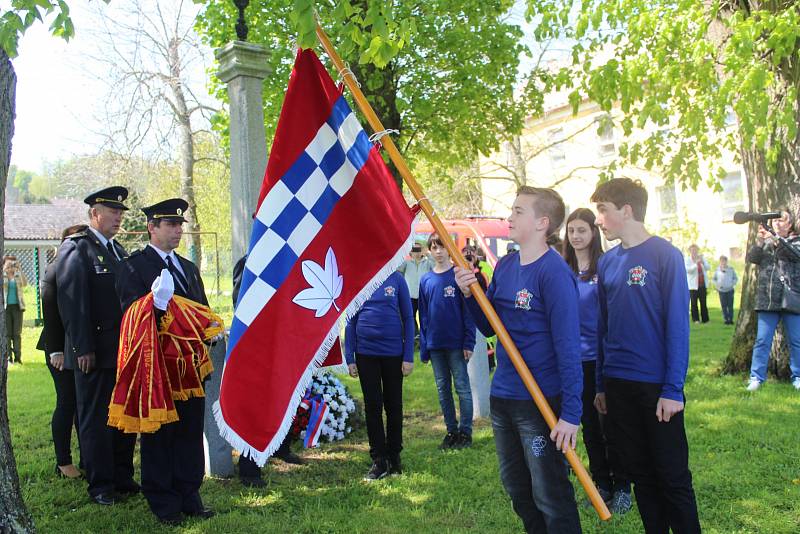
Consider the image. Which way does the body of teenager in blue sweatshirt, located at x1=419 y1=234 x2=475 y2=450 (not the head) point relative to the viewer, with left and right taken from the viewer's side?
facing the viewer

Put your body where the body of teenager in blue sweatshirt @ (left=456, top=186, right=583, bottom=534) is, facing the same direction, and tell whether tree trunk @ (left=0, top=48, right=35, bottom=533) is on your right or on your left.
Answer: on your right

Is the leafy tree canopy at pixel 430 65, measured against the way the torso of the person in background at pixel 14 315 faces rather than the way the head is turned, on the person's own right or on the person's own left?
on the person's own left

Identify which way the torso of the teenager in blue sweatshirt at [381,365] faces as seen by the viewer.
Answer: toward the camera

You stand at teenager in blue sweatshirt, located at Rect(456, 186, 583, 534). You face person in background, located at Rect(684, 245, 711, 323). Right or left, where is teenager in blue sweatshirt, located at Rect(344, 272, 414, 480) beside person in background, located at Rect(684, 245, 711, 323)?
left

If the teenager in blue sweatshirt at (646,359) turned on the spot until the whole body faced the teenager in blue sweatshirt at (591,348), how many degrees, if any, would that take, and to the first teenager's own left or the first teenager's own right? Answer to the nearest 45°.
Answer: approximately 135° to the first teenager's own right

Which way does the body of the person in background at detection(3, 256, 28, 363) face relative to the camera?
toward the camera

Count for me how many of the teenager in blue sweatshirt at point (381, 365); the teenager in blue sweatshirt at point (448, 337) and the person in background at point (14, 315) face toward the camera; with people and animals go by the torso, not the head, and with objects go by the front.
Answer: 3

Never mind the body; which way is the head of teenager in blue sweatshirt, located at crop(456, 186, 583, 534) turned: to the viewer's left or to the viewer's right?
to the viewer's left

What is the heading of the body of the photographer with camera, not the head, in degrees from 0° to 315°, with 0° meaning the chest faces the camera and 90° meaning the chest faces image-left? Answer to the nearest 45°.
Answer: approximately 45°

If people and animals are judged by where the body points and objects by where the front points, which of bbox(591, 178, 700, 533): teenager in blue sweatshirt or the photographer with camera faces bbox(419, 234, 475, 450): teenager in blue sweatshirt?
the photographer with camera

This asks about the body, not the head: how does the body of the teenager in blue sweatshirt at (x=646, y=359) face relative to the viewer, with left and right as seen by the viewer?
facing the viewer and to the left of the viewer

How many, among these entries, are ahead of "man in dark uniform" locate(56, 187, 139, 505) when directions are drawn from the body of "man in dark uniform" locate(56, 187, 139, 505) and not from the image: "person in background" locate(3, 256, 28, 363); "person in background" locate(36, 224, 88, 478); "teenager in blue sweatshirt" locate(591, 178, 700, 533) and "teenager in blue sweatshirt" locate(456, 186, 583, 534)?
2

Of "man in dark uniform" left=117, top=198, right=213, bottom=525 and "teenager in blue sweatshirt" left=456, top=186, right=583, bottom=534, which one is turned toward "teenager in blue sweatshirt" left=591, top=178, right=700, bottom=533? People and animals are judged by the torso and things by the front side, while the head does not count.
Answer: the man in dark uniform

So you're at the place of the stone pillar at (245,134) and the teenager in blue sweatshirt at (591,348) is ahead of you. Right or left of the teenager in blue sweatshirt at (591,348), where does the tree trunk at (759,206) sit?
left

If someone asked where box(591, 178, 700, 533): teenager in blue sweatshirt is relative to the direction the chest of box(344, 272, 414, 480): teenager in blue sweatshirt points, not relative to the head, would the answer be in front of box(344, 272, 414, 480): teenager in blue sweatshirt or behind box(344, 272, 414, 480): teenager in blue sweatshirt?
in front

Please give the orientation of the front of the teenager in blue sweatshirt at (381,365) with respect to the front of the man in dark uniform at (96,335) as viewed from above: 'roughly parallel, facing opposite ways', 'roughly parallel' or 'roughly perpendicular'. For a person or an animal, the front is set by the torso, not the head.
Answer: roughly perpendicular

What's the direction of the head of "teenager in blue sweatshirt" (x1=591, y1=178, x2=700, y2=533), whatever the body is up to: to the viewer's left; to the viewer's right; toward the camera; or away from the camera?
to the viewer's left
